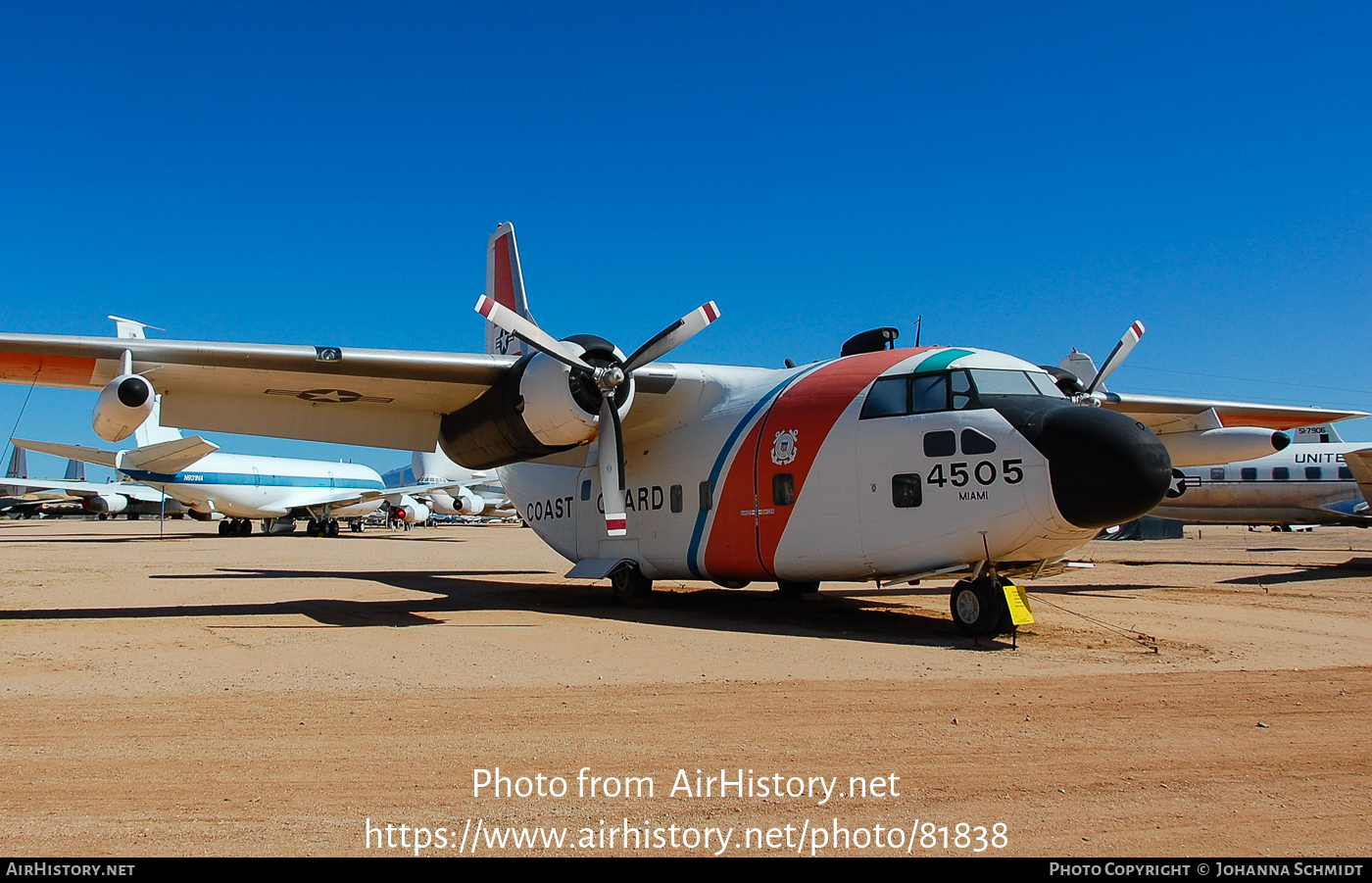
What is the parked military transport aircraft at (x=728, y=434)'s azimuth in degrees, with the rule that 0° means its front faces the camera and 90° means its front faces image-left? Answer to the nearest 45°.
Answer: approximately 315°
